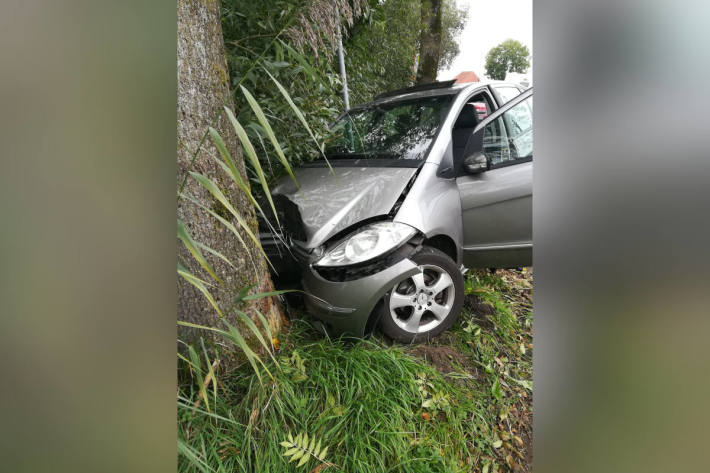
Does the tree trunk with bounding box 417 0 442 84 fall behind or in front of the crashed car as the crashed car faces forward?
behind

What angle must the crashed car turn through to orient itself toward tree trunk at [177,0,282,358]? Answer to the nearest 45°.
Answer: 0° — it already faces it

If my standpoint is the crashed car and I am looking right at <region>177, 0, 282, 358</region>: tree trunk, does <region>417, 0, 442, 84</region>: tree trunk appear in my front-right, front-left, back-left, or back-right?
back-right

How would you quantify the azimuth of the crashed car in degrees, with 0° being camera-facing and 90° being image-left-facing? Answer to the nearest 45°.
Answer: approximately 45°
